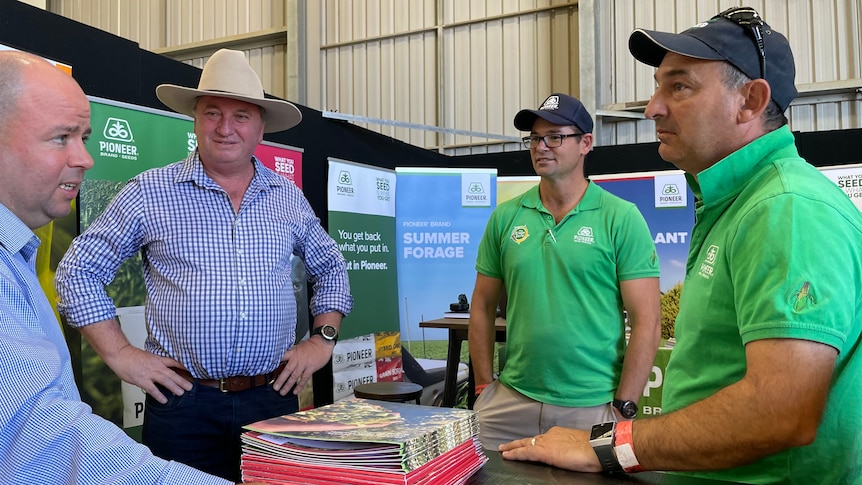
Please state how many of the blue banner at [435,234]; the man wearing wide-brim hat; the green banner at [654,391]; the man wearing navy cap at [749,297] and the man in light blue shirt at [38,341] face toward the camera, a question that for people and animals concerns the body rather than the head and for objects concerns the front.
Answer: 3

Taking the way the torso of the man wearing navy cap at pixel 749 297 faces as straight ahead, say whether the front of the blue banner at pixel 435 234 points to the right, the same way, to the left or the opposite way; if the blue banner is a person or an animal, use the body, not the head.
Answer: to the left

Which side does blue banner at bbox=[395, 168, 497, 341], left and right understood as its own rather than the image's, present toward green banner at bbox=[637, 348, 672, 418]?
left

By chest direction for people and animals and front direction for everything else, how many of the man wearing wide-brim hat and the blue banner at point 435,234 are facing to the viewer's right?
0

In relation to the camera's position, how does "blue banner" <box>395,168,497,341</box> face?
facing the viewer

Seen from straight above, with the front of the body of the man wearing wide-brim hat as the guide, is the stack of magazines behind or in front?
in front

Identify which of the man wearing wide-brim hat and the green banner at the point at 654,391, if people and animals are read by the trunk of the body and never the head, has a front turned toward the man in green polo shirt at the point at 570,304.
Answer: the green banner

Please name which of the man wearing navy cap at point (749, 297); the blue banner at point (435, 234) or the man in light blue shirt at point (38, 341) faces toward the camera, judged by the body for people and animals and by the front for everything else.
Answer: the blue banner

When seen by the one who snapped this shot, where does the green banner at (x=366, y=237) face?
facing the viewer and to the right of the viewer

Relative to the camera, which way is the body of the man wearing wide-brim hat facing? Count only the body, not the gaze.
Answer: toward the camera

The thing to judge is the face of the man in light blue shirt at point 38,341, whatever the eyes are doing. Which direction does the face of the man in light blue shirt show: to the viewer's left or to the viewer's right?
to the viewer's right

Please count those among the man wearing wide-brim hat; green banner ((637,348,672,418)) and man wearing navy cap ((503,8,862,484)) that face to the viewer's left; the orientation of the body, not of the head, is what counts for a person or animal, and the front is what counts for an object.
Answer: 1

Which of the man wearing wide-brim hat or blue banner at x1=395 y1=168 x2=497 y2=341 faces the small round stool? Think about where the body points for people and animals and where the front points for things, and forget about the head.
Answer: the blue banner

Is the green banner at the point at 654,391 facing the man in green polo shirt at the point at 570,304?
yes

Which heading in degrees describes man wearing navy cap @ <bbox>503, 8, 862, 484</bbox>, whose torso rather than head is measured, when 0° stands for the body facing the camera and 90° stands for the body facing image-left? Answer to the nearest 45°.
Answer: approximately 90°

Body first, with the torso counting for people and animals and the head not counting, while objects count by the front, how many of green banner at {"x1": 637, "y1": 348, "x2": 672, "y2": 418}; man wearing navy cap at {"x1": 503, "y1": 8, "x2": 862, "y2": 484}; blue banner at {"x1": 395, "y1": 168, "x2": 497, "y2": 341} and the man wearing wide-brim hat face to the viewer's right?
0

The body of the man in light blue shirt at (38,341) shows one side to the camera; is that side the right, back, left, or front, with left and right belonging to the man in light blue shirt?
right

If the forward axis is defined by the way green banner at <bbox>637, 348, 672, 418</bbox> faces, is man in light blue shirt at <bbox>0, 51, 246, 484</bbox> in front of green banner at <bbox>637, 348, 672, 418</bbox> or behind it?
in front
